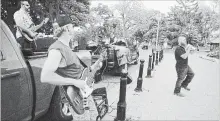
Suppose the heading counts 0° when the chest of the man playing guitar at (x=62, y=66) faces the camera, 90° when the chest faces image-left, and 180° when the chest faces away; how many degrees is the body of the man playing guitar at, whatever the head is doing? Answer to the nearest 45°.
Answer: approximately 270°

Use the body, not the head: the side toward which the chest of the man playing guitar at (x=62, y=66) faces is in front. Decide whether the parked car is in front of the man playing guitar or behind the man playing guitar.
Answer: behind

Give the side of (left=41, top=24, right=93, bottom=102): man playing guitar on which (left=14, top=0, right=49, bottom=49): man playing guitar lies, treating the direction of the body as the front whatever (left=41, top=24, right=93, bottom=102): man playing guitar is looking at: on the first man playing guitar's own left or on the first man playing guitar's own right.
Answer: on the first man playing guitar's own left
